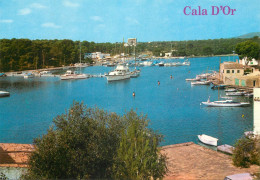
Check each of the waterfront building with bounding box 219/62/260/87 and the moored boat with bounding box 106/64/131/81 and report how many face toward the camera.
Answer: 1

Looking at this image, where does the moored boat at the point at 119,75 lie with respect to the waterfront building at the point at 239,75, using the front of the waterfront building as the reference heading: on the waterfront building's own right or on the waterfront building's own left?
on the waterfront building's own right

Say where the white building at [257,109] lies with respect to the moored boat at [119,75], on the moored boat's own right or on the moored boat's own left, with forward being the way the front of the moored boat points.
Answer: on the moored boat's own left

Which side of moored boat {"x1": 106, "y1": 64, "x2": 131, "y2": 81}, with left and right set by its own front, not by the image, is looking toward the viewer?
left

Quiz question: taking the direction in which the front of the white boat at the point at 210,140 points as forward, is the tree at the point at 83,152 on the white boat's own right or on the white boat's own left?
on the white boat's own left

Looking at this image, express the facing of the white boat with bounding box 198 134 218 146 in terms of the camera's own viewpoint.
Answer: facing away from the viewer and to the left of the viewer
